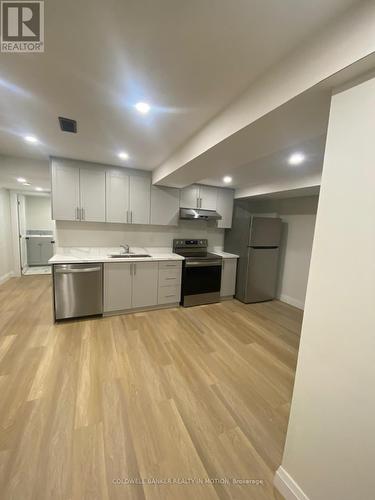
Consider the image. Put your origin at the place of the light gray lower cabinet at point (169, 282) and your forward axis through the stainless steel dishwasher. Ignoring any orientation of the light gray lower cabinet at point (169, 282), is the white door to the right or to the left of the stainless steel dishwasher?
right

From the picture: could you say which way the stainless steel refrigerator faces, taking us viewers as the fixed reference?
facing the viewer and to the right of the viewer

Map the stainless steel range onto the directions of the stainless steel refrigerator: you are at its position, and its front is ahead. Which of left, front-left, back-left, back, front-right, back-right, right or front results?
right

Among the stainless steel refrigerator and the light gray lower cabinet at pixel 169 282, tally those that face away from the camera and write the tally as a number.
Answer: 0

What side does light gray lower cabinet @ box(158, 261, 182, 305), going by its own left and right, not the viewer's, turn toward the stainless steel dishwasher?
right

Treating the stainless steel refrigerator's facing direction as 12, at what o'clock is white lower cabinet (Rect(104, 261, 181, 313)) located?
The white lower cabinet is roughly at 3 o'clock from the stainless steel refrigerator.

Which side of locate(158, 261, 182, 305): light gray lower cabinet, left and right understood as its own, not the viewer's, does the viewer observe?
front

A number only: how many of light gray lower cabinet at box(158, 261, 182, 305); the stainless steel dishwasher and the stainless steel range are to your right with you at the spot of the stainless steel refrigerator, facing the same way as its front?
3

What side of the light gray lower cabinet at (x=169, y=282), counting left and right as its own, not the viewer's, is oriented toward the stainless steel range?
left
